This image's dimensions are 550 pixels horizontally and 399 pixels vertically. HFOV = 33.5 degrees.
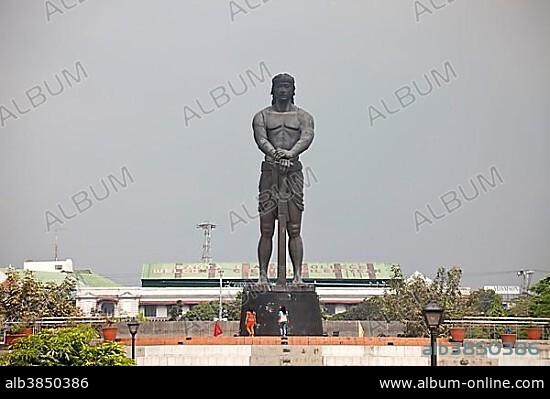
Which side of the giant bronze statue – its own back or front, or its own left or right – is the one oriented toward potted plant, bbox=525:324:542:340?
left

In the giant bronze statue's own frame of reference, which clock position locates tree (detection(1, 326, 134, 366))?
The tree is roughly at 1 o'clock from the giant bronze statue.

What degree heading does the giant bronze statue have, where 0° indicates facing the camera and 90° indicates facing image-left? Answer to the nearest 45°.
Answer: approximately 0°

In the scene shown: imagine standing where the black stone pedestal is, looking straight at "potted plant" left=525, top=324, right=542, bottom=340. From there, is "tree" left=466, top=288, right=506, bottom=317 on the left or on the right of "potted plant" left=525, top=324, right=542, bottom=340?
left
